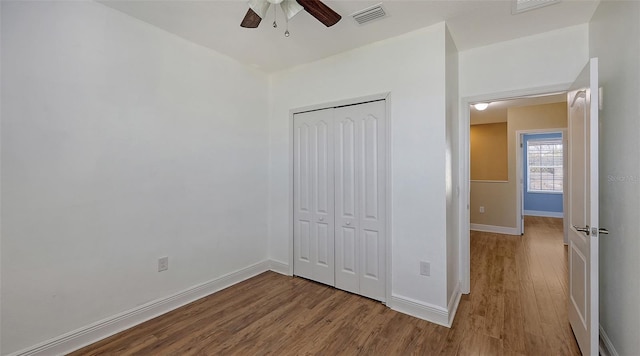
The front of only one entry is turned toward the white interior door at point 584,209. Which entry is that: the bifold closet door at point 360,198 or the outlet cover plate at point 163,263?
the outlet cover plate

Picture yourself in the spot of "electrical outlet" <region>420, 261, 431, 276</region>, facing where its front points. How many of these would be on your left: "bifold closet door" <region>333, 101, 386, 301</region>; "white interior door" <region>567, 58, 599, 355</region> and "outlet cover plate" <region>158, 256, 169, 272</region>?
1

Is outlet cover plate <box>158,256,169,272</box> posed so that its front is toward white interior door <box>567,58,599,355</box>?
yes

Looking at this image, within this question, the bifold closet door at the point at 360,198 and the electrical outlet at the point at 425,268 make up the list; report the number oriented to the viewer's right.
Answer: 0

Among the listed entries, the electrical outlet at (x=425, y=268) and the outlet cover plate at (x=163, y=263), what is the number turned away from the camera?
0

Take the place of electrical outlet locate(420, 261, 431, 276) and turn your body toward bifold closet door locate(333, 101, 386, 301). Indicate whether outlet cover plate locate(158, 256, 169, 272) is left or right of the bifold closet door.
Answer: left

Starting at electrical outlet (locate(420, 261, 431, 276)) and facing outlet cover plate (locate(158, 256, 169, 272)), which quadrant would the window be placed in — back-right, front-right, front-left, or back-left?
back-right

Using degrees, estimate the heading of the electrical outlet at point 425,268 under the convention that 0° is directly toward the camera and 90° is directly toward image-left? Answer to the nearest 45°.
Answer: approximately 0°

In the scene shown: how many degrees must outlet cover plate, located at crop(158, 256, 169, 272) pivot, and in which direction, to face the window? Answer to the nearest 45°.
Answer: approximately 45° to its left

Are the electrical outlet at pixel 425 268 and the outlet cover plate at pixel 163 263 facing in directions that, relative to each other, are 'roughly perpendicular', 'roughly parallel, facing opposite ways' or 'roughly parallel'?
roughly perpendicular
